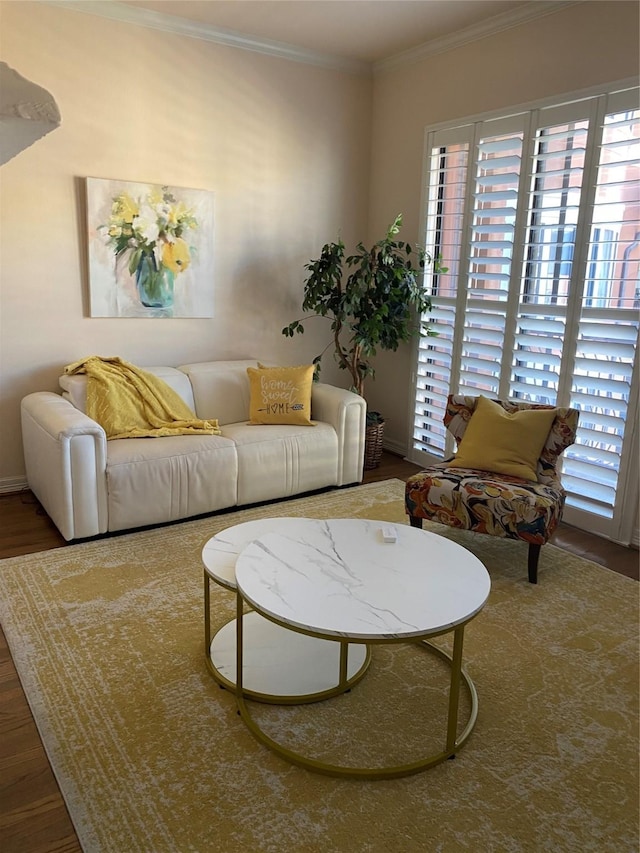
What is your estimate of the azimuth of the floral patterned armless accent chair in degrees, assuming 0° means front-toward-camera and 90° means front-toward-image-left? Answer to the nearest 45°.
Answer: approximately 45°

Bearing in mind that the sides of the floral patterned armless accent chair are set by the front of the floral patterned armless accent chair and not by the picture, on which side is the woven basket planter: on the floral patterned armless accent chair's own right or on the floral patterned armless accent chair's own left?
on the floral patterned armless accent chair's own right

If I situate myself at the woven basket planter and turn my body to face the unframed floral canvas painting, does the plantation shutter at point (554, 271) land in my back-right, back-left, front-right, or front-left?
back-left

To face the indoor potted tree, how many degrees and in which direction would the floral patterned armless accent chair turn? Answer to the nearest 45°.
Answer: approximately 90° to its right

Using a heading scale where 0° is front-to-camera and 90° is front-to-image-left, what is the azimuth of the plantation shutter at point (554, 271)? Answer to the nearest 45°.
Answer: approximately 45°
